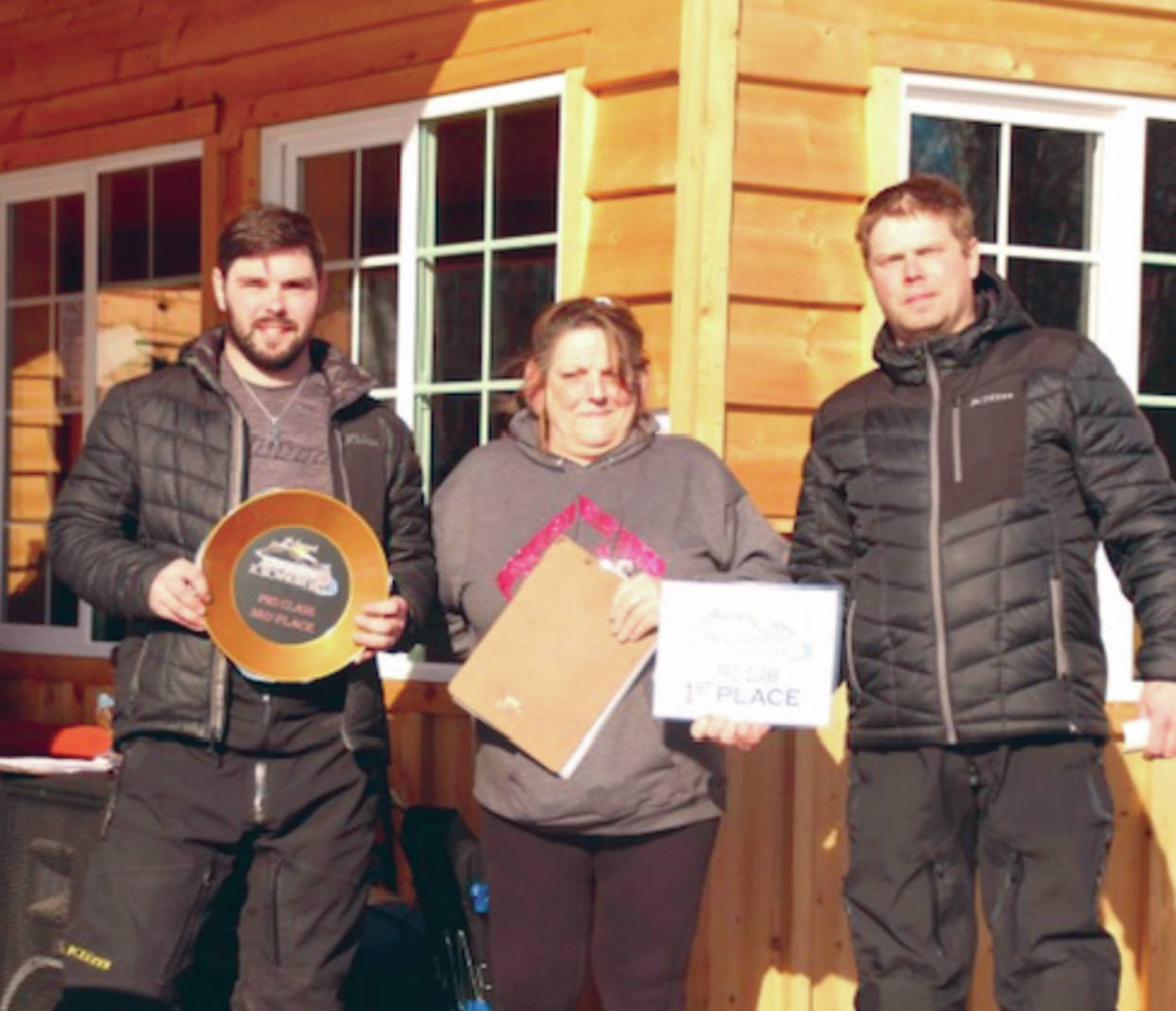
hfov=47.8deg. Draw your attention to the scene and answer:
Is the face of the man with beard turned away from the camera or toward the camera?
toward the camera

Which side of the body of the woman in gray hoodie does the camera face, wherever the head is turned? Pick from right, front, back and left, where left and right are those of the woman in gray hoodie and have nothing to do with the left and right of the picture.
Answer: front

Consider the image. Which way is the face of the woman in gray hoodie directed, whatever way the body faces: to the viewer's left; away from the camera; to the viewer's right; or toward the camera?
toward the camera

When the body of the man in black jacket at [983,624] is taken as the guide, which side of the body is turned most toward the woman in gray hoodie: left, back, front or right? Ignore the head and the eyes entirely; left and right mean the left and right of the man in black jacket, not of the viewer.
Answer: right

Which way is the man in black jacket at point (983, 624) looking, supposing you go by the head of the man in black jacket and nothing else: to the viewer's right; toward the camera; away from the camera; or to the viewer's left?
toward the camera

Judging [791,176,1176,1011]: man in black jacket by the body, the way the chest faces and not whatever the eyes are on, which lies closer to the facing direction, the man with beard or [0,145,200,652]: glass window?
the man with beard

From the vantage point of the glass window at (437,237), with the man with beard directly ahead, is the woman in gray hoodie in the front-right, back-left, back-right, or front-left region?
front-left

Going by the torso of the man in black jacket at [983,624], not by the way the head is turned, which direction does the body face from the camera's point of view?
toward the camera
